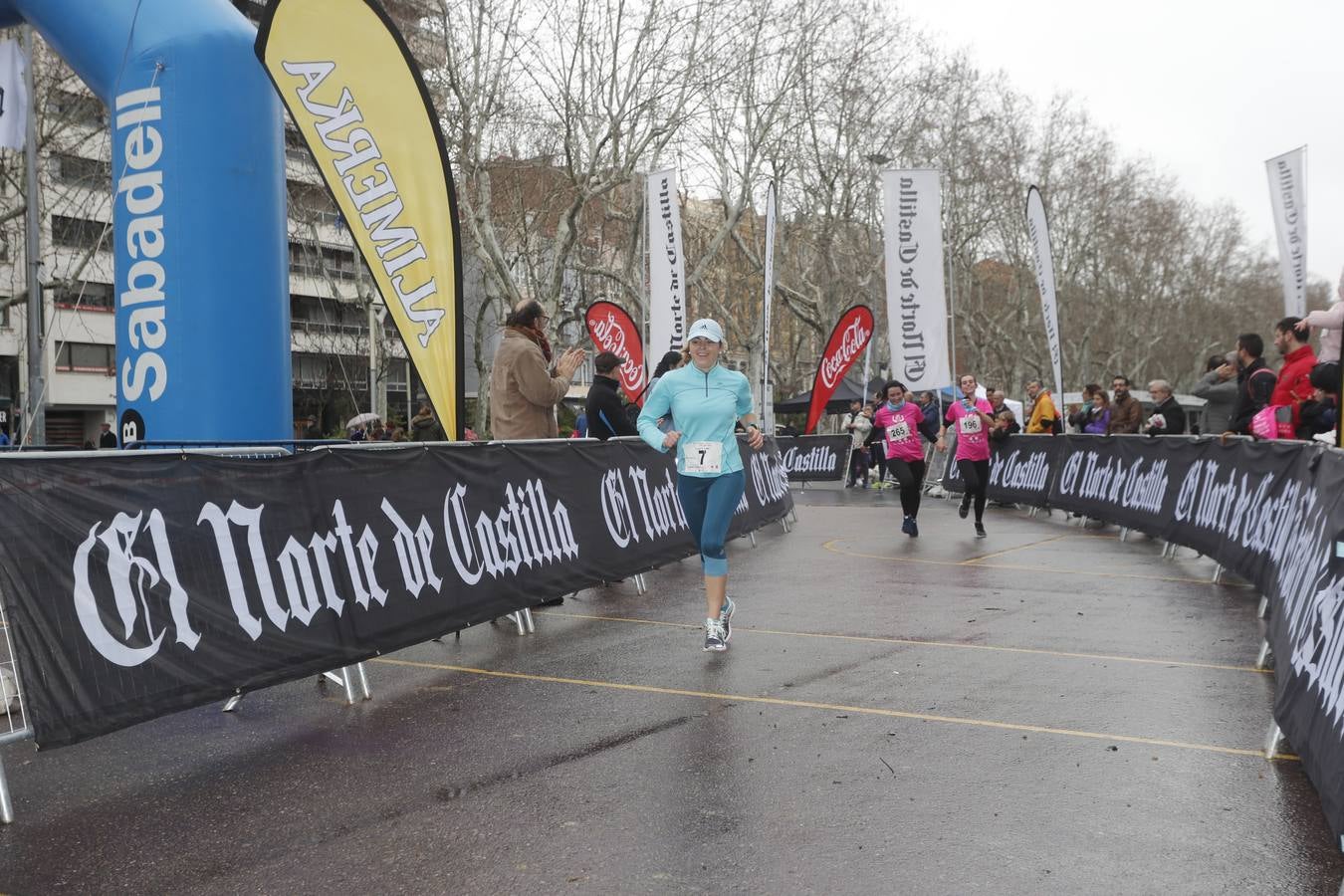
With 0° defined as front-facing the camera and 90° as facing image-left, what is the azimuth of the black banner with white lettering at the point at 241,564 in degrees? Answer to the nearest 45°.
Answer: approximately 315°

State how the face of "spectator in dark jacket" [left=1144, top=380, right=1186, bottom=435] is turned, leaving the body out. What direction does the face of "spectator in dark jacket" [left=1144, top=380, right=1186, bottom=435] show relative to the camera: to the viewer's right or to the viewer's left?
to the viewer's left

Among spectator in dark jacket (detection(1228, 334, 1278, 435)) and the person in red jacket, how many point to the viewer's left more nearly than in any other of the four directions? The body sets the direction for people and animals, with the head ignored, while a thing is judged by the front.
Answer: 2

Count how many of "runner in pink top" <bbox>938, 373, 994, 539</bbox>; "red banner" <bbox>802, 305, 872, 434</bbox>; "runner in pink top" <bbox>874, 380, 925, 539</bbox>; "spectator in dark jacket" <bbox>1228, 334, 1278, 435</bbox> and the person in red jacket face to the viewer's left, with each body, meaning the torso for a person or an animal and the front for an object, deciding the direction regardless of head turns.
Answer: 2

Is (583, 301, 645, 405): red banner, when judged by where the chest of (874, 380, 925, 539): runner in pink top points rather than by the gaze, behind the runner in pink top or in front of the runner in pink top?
behind

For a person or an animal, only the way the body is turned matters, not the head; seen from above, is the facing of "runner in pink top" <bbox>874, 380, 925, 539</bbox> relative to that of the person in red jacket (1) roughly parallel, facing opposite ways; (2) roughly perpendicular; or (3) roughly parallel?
roughly perpendicular

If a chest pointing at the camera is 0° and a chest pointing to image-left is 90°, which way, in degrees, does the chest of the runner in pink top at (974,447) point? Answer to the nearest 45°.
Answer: approximately 0°

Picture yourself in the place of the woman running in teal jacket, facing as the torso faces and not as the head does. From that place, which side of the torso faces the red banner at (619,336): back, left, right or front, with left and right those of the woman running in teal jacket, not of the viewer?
back

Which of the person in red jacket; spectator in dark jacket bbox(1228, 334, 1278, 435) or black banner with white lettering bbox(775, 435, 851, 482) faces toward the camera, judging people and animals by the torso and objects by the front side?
the black banner with white lettering

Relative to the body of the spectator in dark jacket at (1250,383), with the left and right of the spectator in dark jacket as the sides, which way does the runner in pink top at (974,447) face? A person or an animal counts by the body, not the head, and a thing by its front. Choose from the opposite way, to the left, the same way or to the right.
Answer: to the left

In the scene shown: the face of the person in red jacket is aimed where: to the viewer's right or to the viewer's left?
to the viewer's left
